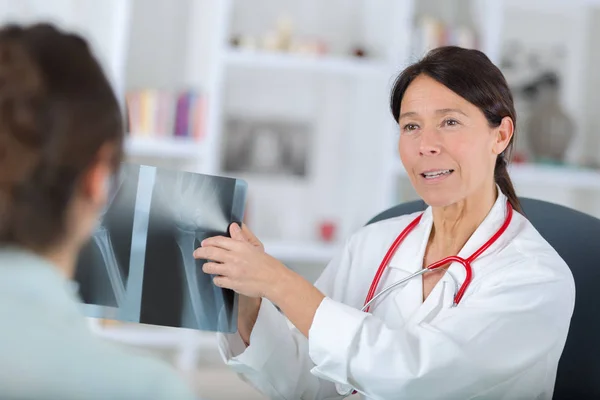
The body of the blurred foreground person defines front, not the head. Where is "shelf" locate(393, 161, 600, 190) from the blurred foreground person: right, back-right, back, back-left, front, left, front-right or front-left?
front

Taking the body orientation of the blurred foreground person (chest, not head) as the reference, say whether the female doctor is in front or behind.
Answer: in front

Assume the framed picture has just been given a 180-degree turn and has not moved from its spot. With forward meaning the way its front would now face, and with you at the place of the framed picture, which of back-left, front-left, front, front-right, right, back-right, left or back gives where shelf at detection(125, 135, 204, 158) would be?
back-left

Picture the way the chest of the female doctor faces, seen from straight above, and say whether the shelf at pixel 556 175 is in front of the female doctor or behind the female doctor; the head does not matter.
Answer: behind

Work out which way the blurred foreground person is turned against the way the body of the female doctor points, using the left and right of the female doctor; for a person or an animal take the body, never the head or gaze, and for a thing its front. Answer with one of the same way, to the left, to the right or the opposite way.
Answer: the opposite way

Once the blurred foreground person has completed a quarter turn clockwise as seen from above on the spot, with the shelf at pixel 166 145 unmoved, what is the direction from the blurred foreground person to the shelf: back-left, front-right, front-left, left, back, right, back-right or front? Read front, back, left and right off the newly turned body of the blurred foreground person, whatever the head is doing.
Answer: back-left

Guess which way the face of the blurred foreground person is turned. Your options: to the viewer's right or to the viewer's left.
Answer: to the viewer's right

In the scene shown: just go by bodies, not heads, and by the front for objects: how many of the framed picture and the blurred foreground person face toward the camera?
1

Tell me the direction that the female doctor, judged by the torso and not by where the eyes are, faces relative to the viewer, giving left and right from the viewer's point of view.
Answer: facing the viewer and to the left of the viewer

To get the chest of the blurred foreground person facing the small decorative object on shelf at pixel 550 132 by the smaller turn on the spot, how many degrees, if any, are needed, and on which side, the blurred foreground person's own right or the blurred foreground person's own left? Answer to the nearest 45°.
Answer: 0° — they already face it

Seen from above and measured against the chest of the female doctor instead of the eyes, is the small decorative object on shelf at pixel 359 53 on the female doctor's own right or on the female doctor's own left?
on the female doctor's own right

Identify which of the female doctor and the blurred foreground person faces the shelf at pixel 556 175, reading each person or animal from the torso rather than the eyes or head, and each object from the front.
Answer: the blurred foreground person

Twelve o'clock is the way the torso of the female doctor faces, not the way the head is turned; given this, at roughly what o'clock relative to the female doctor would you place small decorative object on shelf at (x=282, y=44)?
The small decorative object on shelf is roughly at 4 o'clock from the female doctor.

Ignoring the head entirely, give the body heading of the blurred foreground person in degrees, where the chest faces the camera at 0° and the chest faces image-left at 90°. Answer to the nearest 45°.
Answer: approximately 225°

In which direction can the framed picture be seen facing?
toward the camera
